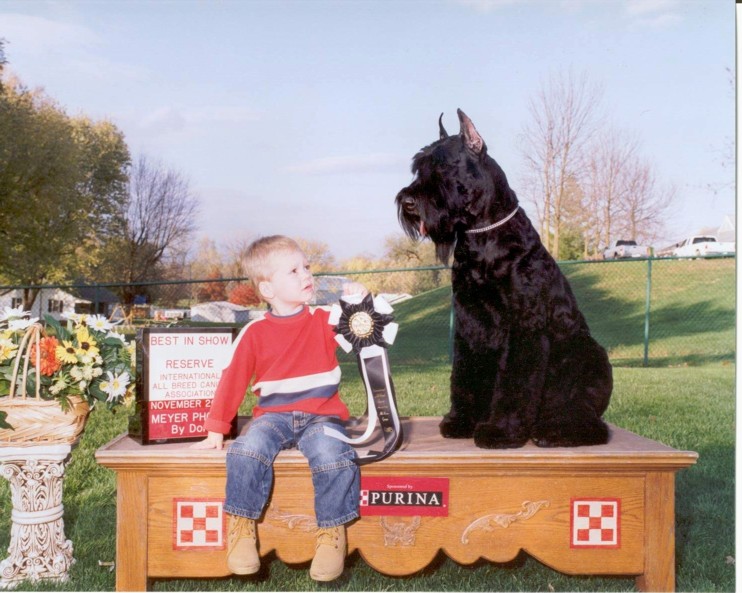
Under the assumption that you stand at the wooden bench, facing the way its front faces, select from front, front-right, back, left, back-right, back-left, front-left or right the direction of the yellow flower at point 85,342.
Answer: right

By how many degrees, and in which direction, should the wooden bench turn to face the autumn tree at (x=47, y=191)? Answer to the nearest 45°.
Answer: approximately 135° to its right

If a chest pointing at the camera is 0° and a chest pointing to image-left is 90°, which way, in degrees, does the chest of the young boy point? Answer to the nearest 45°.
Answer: approximately 0°

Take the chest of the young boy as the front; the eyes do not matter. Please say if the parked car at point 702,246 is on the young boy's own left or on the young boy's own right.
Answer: on the young boy's own left

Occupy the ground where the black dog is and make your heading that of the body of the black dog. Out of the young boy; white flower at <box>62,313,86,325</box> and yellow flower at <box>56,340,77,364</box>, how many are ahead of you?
3

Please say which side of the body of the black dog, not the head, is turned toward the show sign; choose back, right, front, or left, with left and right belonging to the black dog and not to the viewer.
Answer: front

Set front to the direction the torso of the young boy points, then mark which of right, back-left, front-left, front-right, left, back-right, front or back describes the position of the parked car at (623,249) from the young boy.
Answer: back-left

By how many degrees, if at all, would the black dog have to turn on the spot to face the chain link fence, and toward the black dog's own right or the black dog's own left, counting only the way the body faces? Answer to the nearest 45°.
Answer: approximately 90° to the black dog's own right

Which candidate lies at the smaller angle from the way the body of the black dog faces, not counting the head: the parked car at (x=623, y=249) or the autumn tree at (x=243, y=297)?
the autumn tree
